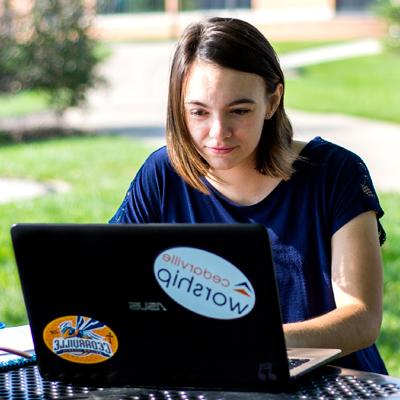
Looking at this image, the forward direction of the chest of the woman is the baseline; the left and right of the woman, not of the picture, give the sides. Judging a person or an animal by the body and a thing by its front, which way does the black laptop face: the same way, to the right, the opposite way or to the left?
the opposite way

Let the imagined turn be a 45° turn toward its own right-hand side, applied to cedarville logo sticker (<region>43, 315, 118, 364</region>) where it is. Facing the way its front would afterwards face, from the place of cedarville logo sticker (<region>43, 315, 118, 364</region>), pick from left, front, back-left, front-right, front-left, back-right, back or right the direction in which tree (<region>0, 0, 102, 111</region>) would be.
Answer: back-right

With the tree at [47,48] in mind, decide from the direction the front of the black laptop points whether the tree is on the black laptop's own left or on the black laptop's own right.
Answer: on the black laptop's own left

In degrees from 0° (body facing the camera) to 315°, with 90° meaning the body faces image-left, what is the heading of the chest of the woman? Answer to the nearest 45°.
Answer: approximately 45°

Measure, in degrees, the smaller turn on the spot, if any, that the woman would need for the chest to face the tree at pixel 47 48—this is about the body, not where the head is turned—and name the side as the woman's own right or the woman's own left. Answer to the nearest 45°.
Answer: approximately 135° to the woman's own right

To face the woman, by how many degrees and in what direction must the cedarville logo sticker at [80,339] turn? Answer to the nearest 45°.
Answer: approximately 135° to its left

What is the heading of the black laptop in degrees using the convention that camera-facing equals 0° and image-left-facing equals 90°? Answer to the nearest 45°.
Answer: approximately 225°

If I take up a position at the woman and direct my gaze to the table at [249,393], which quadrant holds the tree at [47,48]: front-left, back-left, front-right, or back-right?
back-right
